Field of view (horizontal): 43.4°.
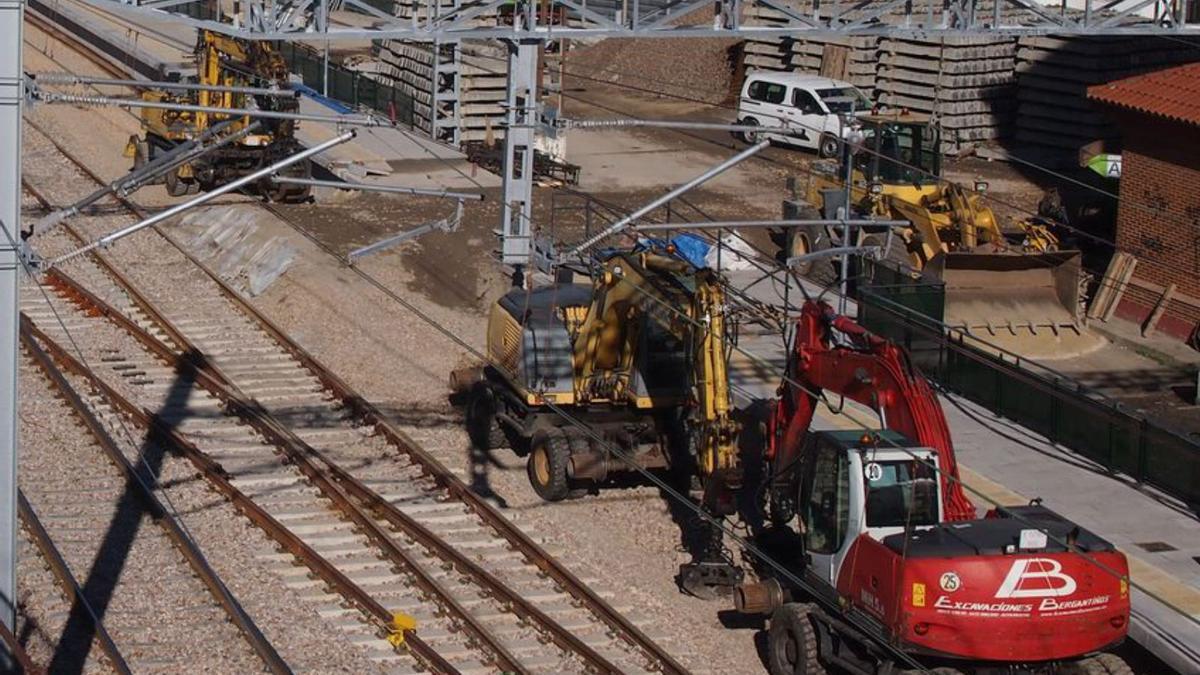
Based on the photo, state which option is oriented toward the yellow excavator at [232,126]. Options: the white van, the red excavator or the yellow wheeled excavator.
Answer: the red excavator

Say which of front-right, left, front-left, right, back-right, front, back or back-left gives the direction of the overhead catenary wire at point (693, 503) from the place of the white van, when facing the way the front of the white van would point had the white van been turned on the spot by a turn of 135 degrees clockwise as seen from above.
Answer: left

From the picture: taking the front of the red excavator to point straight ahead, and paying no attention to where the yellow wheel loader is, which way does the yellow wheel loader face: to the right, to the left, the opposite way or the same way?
the opposite way

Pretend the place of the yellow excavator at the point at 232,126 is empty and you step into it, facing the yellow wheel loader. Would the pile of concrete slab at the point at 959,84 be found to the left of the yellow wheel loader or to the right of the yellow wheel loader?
left

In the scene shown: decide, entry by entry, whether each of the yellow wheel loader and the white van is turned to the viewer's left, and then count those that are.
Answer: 0

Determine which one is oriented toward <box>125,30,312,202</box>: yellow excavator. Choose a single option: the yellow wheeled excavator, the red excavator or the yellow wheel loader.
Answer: the red excavator

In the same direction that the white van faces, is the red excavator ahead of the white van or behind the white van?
ahead

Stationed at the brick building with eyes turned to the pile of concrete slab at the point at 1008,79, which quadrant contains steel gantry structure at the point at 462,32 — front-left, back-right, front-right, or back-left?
back-left

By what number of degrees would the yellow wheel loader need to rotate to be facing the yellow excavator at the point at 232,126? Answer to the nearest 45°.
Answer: approximately 135° to its right

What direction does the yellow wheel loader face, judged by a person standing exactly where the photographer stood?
facing the viewer and to the right of the viewer

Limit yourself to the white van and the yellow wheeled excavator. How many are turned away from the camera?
0

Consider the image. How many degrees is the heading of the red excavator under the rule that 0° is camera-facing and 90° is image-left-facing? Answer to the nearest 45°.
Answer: approximately 135°

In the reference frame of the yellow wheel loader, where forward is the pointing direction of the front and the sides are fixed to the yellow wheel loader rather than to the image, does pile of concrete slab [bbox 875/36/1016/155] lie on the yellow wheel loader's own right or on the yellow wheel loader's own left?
on the yellow wheel loader's own left

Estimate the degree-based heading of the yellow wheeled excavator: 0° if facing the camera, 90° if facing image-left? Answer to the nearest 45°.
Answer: approximately 315°
